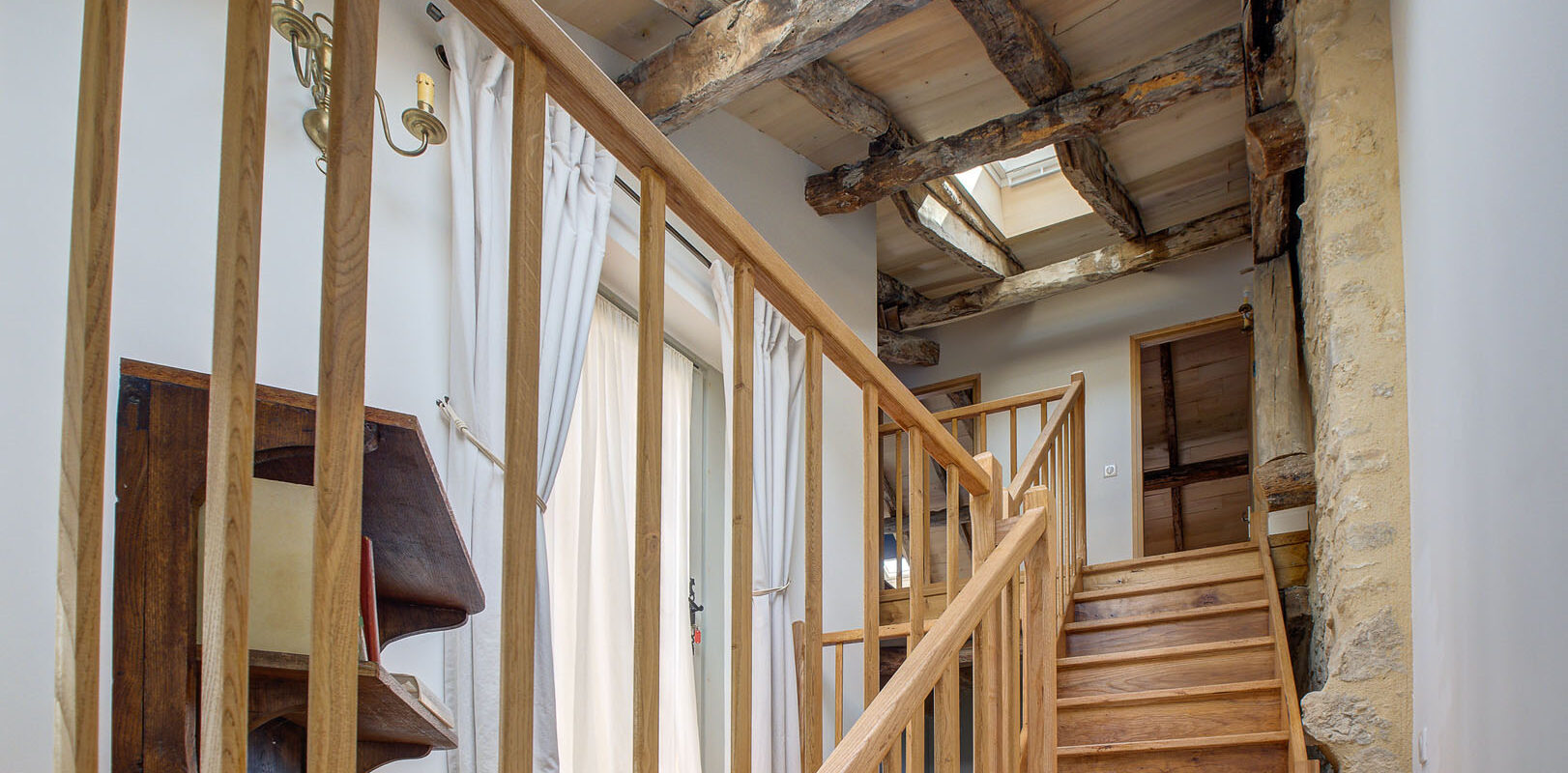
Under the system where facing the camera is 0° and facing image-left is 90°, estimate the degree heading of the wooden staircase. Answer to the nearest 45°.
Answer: approximately 0°

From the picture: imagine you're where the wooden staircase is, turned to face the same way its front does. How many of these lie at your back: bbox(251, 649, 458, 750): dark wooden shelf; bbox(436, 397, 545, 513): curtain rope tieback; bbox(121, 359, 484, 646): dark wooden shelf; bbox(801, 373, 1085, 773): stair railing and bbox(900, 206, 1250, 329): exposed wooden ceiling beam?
1

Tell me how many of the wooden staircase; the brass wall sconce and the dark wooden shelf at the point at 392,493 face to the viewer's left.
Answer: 0

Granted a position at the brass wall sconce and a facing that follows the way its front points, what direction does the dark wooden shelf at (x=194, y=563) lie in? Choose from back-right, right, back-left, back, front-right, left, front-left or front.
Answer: front-right

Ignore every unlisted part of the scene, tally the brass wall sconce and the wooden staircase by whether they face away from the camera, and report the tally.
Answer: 0

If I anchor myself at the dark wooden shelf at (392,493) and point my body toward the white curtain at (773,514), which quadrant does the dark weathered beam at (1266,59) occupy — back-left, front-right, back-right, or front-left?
front-right

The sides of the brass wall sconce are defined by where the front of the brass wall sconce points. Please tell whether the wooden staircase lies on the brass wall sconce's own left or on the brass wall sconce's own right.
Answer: on the brass wall sconce's own left

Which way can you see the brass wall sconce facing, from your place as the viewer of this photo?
facing the viewer and to the right of the viewer

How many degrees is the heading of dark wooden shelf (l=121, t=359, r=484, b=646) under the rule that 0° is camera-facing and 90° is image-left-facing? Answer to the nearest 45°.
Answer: approximately 315°

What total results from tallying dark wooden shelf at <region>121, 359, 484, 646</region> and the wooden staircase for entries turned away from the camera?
0
